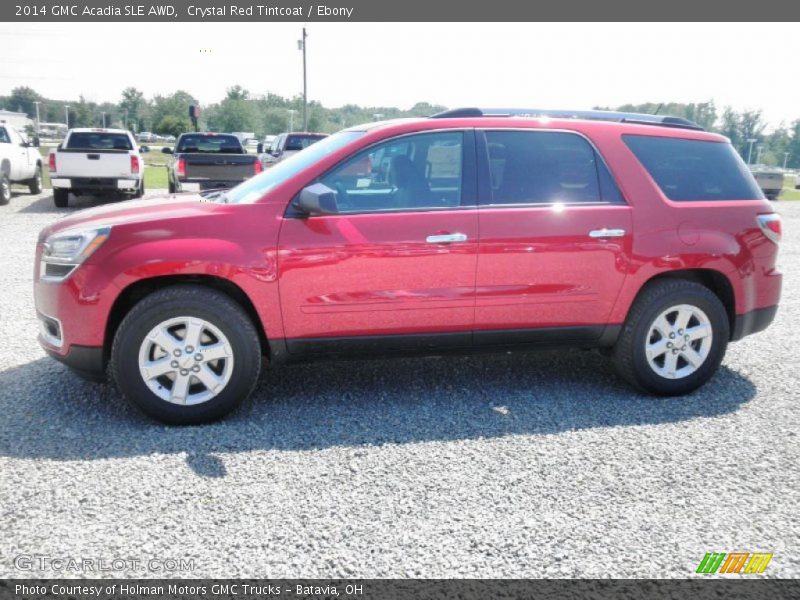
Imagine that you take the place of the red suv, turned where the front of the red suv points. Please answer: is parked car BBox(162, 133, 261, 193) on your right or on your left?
on your right

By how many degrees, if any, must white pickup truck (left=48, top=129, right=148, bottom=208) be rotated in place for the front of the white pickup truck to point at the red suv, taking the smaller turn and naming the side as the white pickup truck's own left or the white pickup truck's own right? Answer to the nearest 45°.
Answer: approximately 180°

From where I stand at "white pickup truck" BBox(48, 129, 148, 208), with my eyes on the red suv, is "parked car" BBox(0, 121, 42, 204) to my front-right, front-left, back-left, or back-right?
back-right

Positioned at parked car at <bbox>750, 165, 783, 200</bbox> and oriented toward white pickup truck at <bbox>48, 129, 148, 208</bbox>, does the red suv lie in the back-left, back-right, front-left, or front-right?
front-left

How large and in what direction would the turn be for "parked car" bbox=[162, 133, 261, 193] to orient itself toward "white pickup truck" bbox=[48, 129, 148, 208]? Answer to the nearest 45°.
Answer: approximately 45° to its left

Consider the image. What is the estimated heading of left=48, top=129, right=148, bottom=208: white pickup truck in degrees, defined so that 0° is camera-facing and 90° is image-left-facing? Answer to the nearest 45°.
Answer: approximately 180°

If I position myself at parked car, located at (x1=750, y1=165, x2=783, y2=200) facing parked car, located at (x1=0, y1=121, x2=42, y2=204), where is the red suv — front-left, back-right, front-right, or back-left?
front-left

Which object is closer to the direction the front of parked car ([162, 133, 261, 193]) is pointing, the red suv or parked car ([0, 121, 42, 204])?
the parked car

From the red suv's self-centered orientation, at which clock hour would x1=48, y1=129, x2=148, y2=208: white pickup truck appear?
The white pickup truck is roughly at 2 o'clock from the red suv.

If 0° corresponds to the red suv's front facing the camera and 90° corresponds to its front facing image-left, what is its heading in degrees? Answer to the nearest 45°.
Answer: approximately 90°

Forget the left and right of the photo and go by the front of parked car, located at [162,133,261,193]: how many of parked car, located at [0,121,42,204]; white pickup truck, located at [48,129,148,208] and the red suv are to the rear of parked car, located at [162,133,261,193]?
1

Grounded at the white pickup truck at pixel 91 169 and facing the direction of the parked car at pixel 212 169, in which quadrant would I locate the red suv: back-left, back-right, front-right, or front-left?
front-right

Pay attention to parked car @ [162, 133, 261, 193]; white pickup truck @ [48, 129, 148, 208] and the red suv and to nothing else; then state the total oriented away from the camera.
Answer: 2

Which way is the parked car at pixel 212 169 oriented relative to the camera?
away from the camera

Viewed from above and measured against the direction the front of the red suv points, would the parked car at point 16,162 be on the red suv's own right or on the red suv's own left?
on the red suv's own right
